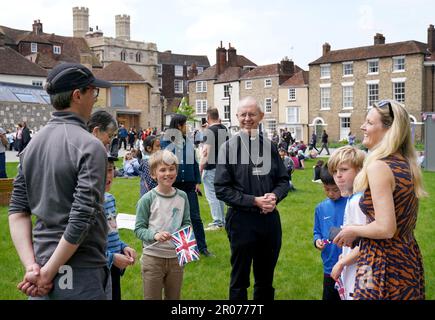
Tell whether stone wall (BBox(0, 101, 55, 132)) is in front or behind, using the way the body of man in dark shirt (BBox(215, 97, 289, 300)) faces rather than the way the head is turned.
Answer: behind

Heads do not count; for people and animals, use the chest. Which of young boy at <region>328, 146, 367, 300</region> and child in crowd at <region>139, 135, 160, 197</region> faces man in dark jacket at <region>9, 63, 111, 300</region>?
the young boy

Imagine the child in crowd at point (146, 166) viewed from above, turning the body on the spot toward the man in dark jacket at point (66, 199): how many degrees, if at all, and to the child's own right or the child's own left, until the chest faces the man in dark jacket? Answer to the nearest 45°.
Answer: approximately 90° to the child's own right

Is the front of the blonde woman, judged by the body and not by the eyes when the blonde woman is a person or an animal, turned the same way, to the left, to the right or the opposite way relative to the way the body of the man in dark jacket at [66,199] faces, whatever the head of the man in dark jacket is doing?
to the left

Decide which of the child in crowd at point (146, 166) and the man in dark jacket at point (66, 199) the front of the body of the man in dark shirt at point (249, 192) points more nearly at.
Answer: the man in dark jacket

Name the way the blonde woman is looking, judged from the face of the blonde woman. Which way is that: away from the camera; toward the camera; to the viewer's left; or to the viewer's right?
to the viewer's left

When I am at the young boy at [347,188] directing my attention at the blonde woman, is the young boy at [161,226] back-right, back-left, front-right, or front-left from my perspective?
back-right

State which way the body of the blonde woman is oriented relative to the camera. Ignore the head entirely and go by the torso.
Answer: to the viewer's left

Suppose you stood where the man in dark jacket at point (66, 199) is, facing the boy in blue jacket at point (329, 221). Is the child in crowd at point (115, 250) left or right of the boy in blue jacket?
left
